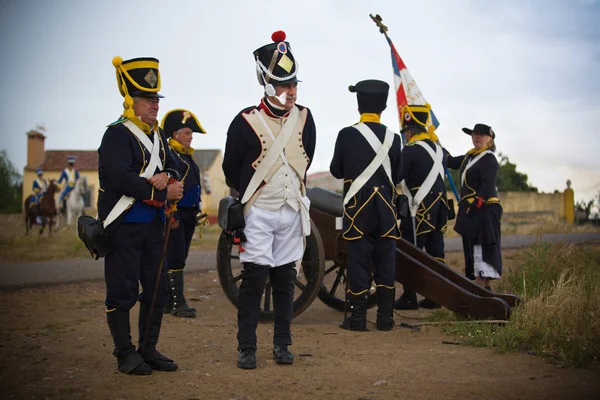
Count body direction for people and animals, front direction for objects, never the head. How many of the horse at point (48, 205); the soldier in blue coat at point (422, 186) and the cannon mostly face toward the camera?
1

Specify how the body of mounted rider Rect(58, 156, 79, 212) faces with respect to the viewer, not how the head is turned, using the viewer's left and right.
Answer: facing the viewer and to the left of the viewer

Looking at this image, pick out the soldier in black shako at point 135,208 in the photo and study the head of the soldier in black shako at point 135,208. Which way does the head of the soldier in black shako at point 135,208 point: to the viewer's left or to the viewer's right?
to the viewer's right

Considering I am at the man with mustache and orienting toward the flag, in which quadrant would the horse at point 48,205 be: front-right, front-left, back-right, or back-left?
front-left

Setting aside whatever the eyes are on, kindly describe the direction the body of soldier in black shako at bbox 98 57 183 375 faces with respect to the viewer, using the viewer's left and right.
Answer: facing the viewer and to the right of the viewer

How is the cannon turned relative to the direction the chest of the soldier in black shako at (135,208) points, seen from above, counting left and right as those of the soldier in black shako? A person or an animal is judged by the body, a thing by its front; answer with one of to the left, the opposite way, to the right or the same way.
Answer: the opposite way

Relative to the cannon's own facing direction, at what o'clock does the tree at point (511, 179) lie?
The tree is roughly at 2 o'clock from the cannon.

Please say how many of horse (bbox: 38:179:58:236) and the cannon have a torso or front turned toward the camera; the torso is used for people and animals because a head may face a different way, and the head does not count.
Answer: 1

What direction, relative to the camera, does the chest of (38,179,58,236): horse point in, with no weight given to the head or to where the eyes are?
toward the camera

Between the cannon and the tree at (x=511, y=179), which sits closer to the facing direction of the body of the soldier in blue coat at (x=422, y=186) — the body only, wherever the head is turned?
the tree

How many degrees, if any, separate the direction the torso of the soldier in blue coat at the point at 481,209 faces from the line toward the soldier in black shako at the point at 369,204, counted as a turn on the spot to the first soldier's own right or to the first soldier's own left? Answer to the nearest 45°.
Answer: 0° — they already face them

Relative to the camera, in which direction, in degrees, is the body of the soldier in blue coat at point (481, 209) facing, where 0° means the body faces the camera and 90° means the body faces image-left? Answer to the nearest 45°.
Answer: approximately 45°

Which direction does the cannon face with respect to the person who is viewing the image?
facing away from the viewer and to the left of the viewer

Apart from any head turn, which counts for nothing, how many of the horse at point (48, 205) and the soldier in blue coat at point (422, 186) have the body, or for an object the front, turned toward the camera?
1
